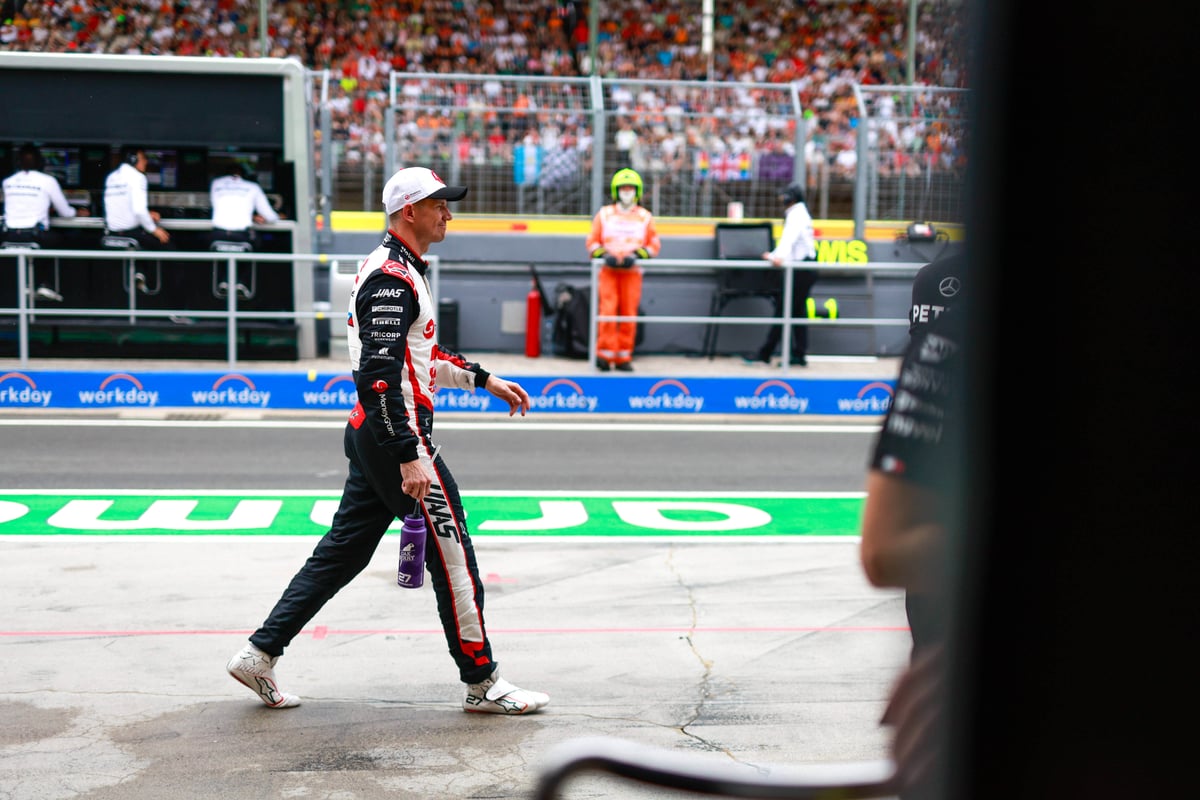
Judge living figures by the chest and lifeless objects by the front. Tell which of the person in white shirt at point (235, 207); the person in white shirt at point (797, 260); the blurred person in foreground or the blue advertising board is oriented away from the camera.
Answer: the person in white shirt at point (235, 207)

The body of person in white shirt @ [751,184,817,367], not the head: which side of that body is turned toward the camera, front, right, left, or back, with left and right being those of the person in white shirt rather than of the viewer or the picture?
left

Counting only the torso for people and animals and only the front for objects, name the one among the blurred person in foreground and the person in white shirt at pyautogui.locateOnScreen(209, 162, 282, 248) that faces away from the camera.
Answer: the person in white shirt

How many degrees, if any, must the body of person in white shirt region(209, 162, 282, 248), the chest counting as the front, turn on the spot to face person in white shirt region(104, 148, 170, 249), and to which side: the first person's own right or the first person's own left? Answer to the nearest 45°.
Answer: approximately 90° to the first person's own left

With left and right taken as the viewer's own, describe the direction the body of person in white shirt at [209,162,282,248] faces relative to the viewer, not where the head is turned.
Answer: facing away from the viewer

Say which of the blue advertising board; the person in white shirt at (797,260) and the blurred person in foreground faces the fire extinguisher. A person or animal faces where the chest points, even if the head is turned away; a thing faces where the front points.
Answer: the person in white shirt
